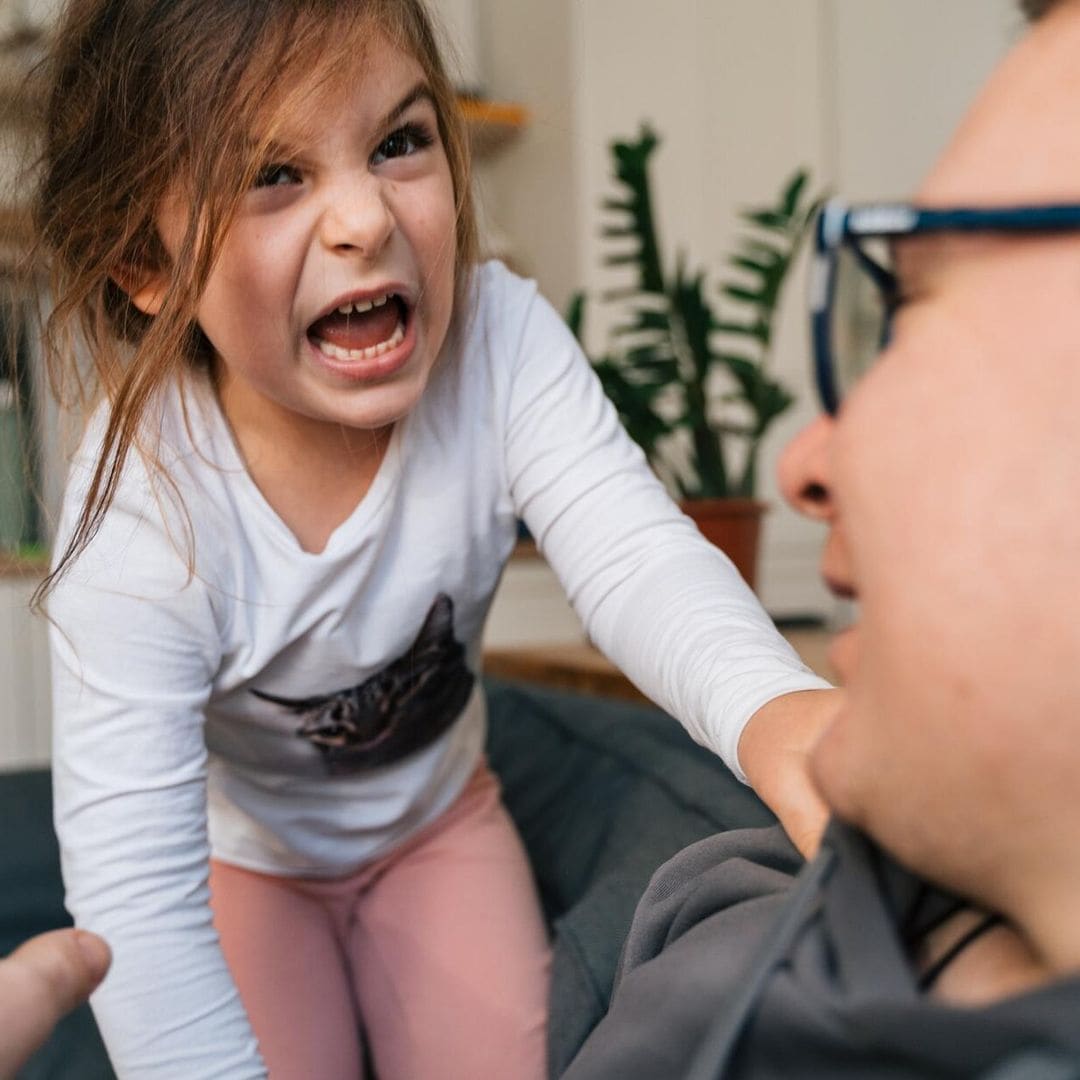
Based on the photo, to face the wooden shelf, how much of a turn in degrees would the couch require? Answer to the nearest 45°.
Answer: approximately 180°

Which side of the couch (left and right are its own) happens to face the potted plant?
back

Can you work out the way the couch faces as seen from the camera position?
facing the viewer
